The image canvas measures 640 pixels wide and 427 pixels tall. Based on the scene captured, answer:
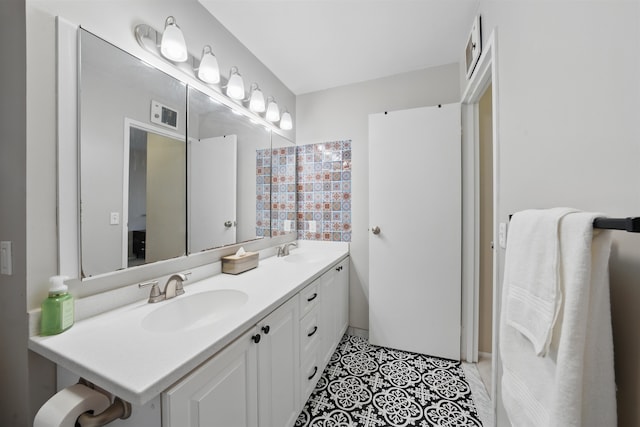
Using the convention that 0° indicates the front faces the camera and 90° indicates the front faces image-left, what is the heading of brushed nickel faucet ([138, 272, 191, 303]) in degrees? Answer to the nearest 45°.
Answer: approximately 315°

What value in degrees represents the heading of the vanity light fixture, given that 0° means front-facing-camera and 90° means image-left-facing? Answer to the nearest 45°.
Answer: approximately 315°

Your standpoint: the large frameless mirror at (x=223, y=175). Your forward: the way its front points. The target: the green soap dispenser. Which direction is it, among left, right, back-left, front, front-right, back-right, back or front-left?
right

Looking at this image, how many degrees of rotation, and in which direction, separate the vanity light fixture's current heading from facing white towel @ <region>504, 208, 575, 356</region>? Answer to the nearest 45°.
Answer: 0° — it already faces it

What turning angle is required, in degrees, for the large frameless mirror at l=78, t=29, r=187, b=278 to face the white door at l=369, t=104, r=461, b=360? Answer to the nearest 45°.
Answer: approximately 45° to its left

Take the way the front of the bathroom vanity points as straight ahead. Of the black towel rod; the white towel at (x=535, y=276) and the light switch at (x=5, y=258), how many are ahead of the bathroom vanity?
2

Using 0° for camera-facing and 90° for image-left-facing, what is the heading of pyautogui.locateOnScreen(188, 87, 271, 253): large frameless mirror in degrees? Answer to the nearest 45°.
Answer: approximately 315°
